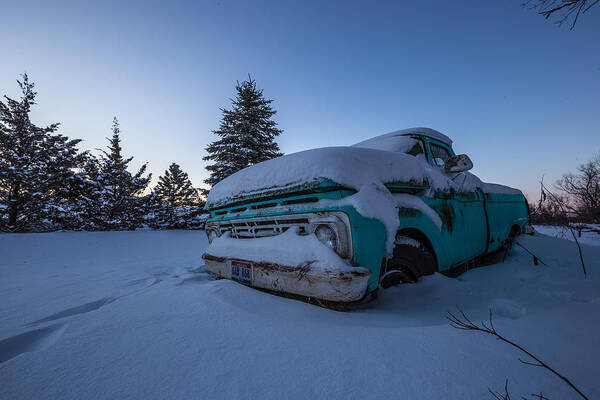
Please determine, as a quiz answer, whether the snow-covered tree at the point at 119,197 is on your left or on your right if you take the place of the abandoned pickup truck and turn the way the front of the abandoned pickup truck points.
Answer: on your right

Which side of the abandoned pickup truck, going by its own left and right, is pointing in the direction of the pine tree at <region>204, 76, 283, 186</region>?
right

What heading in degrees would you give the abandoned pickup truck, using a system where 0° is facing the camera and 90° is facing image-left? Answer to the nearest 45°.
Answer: approximately 45°

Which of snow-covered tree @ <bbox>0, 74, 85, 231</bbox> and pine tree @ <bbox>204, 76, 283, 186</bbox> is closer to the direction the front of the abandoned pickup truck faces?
the snow-covered tree

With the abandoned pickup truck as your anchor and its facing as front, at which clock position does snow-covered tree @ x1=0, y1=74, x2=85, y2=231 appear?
The snow-covered tree is roughly at 2 o'clock from the abandoned pickup truck.
